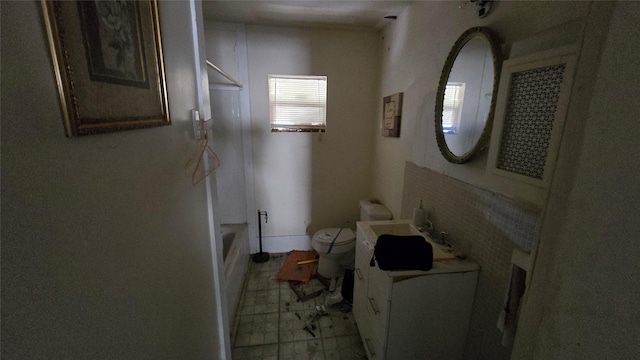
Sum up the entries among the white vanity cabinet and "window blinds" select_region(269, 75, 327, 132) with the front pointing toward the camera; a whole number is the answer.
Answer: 1

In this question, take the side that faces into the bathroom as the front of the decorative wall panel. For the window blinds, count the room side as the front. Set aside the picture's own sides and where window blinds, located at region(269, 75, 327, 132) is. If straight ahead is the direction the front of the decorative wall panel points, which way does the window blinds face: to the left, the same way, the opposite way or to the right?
to the left

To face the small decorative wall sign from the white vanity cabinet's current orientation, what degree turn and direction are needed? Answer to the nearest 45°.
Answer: approximately 90° to its right

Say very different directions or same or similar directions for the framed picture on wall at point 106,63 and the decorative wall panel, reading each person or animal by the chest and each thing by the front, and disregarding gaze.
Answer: very different directions

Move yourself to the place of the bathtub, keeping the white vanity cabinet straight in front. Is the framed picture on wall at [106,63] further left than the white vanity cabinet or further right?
right

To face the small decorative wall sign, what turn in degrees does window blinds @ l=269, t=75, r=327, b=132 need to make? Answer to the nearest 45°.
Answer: approximately 45° to its left

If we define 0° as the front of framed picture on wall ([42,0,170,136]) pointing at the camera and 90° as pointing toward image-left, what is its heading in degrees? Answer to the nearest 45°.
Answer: approximately 315°

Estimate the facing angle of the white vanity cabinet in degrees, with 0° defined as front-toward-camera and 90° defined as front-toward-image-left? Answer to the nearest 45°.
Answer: approximately 90°

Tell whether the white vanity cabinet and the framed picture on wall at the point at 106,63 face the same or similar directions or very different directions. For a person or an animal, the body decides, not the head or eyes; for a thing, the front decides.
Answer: very different directions
